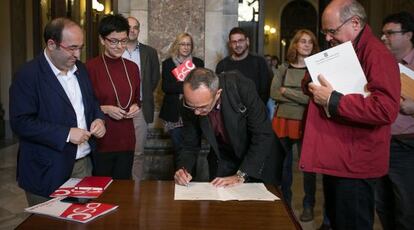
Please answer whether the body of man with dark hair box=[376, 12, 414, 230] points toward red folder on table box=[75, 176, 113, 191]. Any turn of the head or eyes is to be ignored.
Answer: yes

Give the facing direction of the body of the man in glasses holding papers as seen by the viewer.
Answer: to the viewer's left

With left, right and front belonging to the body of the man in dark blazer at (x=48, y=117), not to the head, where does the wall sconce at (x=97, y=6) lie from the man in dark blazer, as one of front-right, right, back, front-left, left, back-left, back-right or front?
back-left

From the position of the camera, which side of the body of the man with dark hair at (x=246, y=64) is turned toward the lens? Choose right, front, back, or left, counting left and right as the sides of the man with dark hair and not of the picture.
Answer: front

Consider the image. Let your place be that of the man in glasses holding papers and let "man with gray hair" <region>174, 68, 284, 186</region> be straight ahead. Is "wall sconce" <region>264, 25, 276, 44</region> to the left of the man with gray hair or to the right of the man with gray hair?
right

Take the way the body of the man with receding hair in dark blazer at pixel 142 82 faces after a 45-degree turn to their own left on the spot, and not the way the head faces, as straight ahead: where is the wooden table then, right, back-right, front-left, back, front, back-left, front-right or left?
front-right

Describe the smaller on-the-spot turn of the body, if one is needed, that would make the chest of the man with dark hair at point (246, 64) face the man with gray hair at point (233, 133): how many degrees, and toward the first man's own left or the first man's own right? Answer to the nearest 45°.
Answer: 0° — they already face them

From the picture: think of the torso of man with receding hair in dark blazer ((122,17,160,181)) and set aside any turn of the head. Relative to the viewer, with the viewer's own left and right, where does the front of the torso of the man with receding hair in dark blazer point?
facing the viewer

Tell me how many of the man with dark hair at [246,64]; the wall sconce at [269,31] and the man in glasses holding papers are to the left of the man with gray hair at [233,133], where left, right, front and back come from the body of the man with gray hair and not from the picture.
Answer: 1

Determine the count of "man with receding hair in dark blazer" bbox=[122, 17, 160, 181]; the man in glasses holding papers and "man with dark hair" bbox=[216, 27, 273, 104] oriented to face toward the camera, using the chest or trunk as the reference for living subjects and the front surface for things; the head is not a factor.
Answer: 2

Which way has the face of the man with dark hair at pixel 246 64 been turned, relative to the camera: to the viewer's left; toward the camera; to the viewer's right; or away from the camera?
toward the camera

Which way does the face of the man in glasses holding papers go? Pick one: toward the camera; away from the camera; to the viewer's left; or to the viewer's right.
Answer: to the viewer's left

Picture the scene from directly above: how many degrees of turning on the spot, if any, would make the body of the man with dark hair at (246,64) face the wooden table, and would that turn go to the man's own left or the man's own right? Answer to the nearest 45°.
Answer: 0° — they already face it

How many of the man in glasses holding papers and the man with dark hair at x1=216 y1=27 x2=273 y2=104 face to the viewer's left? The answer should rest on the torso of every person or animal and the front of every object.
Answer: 1

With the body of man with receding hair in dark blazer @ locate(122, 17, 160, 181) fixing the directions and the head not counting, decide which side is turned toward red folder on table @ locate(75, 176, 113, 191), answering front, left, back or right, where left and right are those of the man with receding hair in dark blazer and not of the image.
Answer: front

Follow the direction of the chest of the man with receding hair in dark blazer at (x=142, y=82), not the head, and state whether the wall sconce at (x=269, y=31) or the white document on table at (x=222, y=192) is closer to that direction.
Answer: the white document on table

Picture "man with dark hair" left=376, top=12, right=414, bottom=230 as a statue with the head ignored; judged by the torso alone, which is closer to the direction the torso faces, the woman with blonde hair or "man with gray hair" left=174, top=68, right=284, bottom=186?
the man with gray hair

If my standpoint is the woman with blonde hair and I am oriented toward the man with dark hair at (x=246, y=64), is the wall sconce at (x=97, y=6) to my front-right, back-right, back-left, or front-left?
back-left
